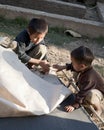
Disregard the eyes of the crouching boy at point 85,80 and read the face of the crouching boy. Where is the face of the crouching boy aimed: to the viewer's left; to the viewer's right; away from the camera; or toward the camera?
to the viewer's left

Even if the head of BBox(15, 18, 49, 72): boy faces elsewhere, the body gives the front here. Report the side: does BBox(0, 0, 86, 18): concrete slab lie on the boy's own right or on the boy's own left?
on the boy's own left

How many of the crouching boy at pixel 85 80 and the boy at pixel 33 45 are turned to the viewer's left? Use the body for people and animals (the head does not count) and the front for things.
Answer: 1

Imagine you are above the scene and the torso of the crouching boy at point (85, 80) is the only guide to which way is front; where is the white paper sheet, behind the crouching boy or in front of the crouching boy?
in front

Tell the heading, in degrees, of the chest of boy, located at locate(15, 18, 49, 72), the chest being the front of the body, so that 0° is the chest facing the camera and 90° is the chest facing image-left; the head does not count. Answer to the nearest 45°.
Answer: approximately 315°

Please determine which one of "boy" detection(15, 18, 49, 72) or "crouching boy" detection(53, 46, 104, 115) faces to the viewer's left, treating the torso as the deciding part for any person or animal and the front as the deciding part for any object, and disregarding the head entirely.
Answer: the crouching boy

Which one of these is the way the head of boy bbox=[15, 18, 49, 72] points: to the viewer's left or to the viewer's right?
to the viewer's right

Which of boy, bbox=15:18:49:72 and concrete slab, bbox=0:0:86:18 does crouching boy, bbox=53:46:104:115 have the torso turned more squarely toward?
the boy

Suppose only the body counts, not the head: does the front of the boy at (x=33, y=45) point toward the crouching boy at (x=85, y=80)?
yes

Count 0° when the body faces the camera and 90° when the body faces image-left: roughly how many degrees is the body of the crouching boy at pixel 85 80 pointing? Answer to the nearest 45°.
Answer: approximately 90°

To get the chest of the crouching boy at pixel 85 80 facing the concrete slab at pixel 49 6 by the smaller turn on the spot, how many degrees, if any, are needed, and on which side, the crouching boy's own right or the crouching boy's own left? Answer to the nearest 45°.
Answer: approximately 90° to the crouching boy's own right
